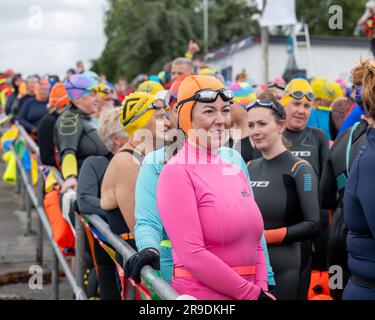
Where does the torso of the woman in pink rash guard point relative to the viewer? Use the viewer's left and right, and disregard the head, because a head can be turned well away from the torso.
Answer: facing the viewer and to the right of the viewer

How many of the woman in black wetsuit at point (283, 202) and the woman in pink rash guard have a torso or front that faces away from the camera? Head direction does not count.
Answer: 0

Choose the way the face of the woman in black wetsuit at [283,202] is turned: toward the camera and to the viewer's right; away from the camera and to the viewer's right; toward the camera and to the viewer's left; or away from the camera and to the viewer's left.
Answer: toward the camera and to the viewer's left

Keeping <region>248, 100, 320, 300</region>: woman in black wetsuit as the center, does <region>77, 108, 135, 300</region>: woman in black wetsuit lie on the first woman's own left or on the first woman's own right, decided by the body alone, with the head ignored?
on the first woman's own right

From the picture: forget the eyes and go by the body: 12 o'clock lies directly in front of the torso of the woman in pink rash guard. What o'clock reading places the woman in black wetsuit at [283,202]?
The woman in black wetsuit is roughly at 8 o'clock from the woman in pink rash guard.

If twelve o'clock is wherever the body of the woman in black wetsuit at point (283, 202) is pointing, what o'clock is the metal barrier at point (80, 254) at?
The metal barrier is roughly at 2 o'clock from the woman in black wetsuit.

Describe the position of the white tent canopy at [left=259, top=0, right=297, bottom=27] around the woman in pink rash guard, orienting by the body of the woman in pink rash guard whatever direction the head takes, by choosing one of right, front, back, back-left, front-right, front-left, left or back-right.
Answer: back-left

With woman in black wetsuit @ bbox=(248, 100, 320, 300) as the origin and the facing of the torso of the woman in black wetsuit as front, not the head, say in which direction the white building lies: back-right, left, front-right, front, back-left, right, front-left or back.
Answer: back-right

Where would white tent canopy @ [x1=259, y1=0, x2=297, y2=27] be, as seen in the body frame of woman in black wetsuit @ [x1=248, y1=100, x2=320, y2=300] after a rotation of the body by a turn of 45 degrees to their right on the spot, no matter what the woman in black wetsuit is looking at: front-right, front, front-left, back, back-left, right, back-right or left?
right

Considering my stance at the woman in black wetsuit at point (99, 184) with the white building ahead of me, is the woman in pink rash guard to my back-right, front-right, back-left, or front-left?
back-right

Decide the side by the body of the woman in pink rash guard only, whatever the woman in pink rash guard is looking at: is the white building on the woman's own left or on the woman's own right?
on the woman's own left
